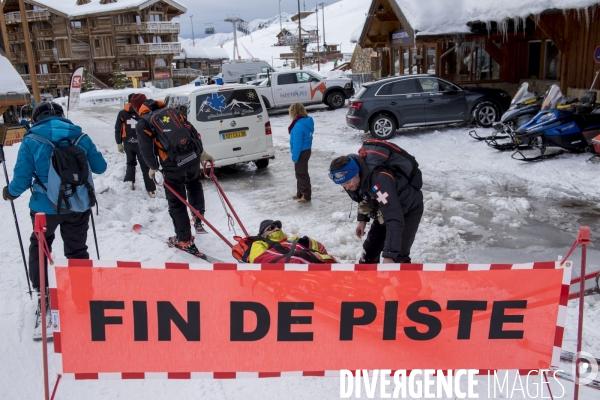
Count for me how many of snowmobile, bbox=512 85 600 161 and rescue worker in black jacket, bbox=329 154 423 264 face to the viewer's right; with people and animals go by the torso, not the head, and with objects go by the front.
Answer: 0

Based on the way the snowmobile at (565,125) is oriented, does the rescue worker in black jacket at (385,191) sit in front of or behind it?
in front

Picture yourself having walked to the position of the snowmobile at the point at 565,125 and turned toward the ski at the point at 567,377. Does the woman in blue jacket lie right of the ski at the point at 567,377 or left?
right

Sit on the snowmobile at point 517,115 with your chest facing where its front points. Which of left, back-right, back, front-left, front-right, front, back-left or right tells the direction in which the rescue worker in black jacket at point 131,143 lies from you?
front

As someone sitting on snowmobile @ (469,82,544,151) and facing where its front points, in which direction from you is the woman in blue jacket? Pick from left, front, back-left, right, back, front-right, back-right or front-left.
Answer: front

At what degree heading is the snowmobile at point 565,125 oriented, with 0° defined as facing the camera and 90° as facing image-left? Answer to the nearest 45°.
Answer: approximately 45°

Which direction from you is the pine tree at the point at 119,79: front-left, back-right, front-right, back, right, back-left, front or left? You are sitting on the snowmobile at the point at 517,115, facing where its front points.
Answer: right

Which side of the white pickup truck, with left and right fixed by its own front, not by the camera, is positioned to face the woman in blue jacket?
right

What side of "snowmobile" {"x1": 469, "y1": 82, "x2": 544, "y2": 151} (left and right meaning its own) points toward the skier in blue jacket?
front

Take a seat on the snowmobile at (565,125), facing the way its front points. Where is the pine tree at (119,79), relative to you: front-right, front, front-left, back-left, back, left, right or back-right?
right

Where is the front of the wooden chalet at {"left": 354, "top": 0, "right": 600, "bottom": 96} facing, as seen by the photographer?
facing the viewer and to the left of the viewer

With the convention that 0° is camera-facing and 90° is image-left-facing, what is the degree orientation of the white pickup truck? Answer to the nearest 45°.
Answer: approximately 270°

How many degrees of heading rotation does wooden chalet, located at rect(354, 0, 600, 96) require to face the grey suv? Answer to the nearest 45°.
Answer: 0° — it already faces it

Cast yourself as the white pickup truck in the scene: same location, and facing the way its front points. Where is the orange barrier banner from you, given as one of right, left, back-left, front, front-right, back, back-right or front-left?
right

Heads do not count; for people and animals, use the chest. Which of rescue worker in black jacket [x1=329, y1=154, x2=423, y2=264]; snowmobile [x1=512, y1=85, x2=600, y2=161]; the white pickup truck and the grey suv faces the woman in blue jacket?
the snowmobile
